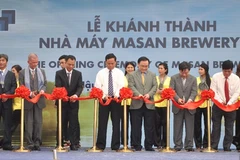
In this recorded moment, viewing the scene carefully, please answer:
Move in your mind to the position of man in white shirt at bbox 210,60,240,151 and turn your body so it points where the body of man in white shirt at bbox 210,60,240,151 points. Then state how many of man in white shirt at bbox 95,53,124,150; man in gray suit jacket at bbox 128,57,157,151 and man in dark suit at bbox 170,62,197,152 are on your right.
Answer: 3

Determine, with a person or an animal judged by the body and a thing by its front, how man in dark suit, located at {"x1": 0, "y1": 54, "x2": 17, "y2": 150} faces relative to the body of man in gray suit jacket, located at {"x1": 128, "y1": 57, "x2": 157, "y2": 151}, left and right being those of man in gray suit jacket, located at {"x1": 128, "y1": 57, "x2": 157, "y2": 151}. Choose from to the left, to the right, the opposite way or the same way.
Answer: the same way

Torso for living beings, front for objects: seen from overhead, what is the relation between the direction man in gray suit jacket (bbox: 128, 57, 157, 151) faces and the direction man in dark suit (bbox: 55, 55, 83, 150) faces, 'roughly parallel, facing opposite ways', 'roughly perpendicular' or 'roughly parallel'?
roughly parallel

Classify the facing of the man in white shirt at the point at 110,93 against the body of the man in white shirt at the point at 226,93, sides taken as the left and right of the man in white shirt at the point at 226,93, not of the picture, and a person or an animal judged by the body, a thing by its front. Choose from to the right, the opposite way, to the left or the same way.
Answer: the same way

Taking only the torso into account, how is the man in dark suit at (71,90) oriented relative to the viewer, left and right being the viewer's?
facing the viewer

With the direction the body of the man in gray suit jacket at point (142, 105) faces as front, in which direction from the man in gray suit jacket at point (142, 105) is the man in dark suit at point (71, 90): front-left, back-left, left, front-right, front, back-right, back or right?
right

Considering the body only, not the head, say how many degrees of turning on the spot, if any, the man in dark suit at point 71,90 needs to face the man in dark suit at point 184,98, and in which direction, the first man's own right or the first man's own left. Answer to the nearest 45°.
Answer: approximately 90° to the first man's own left

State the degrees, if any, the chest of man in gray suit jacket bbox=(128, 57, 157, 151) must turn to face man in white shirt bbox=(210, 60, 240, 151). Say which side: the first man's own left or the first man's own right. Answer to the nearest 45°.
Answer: approximately 90° to the first man's own left

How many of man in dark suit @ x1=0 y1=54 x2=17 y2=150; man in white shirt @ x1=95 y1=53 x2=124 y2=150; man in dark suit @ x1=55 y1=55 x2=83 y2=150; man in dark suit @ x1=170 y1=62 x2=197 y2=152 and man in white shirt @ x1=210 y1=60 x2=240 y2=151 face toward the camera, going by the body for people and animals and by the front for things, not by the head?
5

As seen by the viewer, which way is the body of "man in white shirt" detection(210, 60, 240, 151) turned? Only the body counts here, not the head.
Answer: toward the camera

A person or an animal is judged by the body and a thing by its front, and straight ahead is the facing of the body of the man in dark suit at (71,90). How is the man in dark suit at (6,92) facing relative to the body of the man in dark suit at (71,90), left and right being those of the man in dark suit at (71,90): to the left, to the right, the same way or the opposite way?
the same way

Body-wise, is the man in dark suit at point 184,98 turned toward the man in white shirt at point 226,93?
no

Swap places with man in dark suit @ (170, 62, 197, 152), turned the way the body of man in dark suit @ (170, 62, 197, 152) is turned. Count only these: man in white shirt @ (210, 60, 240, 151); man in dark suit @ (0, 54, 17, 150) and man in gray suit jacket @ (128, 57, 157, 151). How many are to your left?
1

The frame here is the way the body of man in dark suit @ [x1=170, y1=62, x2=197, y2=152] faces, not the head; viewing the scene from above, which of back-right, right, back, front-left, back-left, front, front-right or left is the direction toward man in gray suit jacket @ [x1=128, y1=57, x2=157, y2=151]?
right

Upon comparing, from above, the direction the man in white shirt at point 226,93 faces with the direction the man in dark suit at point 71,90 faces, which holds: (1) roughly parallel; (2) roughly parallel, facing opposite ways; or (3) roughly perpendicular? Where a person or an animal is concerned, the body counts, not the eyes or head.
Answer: roughly parallel

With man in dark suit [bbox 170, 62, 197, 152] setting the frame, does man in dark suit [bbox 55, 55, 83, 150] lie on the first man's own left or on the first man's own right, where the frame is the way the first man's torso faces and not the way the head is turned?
on the first man's own right

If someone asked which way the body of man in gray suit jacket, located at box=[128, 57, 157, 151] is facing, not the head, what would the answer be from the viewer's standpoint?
toward the camera
